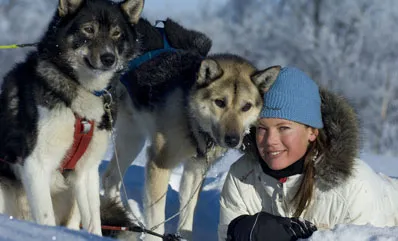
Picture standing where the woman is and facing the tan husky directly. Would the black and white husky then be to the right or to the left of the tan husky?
left

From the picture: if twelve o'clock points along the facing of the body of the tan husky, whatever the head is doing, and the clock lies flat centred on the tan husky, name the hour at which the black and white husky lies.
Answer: The black and white husky is roughly at 3 o'clock from the tan husky.

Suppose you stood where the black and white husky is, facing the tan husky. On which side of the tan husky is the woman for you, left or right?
right

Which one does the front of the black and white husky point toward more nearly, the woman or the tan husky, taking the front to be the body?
the woman

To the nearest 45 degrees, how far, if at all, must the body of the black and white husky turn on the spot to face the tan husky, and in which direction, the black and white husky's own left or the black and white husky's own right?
approximately 90° to the black and white husky's own left

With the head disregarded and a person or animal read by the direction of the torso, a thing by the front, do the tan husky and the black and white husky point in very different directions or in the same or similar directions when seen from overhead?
same or similar directions

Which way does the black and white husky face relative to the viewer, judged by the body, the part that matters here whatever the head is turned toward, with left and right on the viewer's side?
facing the viewer and to the right of the viewer

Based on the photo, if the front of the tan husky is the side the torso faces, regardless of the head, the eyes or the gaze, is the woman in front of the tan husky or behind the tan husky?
in front

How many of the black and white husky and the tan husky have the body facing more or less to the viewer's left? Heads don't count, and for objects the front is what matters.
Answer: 0

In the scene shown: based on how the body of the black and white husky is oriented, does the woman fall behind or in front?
in front

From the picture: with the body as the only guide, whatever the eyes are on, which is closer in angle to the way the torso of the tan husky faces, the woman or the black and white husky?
the woman
